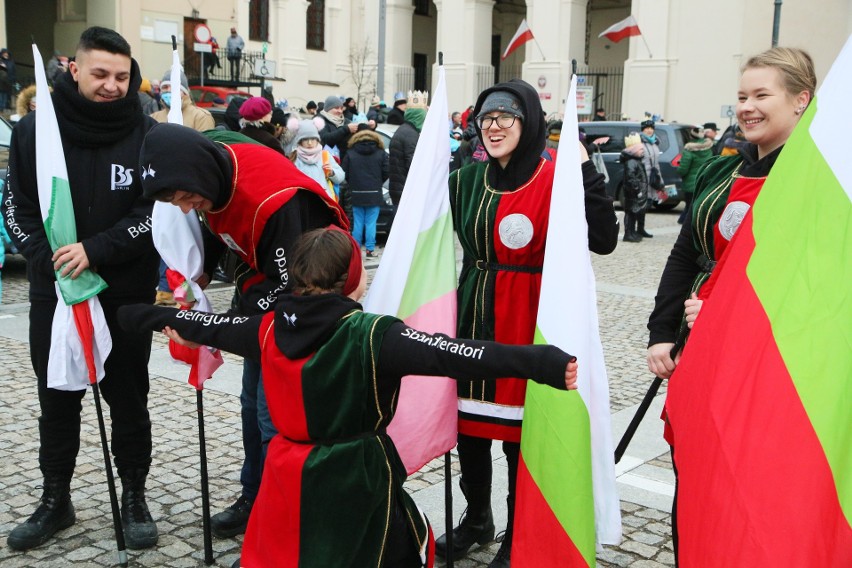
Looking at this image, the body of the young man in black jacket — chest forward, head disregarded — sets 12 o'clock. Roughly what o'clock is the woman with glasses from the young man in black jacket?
The woman with glasses is roughly at 10 o'clock from the young man in black jacket.

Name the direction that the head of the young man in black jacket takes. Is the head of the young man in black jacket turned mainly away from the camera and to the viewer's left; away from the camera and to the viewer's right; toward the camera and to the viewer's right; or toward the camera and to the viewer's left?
toward the camera and to the viewer's right

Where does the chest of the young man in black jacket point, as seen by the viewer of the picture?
toward the camera

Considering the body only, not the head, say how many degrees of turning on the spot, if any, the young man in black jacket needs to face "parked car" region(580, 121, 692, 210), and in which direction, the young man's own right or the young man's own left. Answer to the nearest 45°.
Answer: approximately 135° to the young man's own left

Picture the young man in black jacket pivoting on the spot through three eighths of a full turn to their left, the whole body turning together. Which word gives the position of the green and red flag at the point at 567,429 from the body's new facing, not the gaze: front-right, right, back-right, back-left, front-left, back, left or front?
right

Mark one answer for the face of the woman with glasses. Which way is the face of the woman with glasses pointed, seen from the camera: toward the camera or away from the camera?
toward the camera

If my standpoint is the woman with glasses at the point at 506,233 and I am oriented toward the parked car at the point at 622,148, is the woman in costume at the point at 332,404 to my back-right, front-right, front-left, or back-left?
back-left

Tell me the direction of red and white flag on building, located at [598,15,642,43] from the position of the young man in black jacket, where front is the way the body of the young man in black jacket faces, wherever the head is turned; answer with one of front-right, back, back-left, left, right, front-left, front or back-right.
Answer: back-left

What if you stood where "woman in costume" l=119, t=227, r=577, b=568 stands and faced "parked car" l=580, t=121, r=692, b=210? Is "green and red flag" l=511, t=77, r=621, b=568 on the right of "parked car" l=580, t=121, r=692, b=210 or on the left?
right

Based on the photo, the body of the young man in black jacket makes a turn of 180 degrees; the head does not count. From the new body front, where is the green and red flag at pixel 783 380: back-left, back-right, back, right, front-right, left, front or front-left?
back-right
